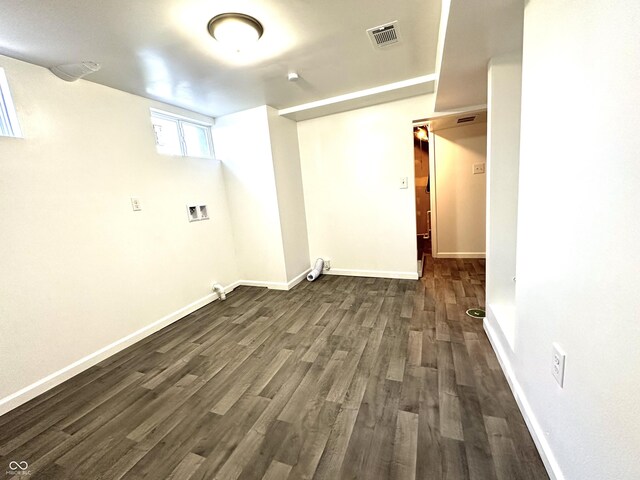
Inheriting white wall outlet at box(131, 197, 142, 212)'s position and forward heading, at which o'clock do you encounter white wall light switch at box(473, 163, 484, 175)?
white wall light switch at box(473, 163, 484, 175) is roughly at 11 o'clock from white wall outlet at box(131, 197, 142, 212).

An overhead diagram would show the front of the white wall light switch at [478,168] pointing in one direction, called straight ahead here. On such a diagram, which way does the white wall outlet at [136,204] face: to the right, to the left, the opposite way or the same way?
to the left

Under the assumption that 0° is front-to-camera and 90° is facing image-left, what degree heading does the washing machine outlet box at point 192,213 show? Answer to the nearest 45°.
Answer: approximately 315°

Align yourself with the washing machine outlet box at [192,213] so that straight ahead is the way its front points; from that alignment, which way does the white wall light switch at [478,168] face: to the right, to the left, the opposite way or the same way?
to the right

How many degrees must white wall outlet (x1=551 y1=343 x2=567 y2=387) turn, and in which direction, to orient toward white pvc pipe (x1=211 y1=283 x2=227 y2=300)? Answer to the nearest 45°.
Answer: approximately 45° to its right

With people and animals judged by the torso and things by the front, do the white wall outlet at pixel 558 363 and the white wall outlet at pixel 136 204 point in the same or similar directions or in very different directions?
very different directions

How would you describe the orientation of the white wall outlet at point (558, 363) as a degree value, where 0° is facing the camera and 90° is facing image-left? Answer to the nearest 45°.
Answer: approximately 45°

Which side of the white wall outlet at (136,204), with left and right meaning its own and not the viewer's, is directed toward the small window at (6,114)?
right

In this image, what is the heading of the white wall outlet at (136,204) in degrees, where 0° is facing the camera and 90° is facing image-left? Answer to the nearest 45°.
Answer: approximately 315°
